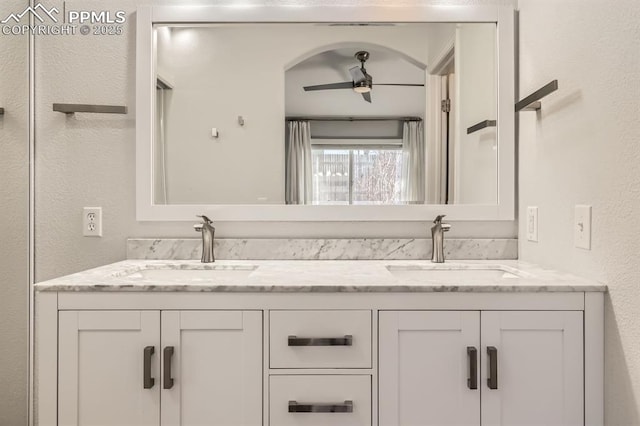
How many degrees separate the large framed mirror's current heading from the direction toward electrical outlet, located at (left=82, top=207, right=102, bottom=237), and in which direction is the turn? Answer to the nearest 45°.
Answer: approximately 90° to its right

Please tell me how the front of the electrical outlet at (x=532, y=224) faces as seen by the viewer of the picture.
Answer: facing the viewer and to the left of the viewer

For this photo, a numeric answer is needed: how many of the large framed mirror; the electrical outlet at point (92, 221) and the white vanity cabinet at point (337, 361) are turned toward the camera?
3

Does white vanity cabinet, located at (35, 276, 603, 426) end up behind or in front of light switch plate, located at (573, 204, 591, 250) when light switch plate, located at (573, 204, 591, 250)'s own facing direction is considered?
in front

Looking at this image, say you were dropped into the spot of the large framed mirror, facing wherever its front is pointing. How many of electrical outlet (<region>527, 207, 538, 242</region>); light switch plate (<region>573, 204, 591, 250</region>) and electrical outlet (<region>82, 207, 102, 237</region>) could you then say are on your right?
1

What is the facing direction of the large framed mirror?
toward the camera

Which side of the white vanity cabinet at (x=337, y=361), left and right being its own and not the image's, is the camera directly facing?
front

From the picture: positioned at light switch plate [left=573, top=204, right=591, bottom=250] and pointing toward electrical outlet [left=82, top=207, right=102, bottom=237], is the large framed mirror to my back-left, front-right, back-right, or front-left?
front-right

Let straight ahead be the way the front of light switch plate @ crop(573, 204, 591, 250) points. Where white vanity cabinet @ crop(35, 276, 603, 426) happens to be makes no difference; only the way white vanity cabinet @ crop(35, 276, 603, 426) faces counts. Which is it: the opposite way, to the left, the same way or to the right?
to the left

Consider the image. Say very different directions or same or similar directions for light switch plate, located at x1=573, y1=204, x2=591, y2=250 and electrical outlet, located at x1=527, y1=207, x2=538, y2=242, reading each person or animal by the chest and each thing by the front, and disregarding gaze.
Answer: same or similar directions

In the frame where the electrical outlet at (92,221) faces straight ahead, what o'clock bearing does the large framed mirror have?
The large framed mirror is roughly at 10 o'clock from the electrical outlet.

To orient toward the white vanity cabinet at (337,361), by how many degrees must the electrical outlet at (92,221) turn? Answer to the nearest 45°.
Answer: approximately 45° to its left

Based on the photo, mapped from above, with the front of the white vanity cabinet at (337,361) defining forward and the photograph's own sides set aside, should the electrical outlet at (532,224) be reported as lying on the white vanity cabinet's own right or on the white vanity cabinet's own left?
on the white vanity cabinet's own left

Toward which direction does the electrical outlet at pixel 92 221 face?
toward the camera

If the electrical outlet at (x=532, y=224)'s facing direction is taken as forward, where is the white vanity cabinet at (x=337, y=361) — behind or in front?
in front
